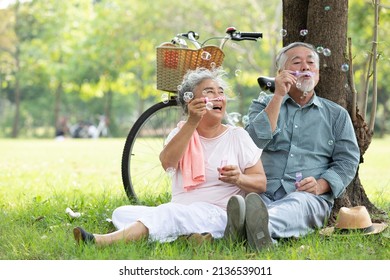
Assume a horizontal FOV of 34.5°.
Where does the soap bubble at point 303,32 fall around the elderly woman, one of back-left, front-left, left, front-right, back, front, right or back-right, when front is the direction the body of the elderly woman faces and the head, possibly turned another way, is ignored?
back-left

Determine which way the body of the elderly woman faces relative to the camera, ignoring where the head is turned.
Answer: toward the camera

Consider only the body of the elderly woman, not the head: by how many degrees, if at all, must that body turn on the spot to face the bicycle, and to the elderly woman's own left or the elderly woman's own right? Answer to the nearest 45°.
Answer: approximately 180°

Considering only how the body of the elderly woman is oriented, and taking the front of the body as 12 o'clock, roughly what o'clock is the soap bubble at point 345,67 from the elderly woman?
The soap bubble is roughly at 8 o'clock from the elderly woman.

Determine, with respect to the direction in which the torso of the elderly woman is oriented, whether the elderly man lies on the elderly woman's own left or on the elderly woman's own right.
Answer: on the elderly woman's own left

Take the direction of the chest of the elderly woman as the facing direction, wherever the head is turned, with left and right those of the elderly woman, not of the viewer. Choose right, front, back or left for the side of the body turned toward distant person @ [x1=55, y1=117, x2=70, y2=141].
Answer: back

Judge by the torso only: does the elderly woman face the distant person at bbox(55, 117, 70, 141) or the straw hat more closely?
the straw hat

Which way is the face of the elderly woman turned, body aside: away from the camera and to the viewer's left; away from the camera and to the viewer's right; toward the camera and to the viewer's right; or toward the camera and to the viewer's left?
toward the camera and to the viewer's right
